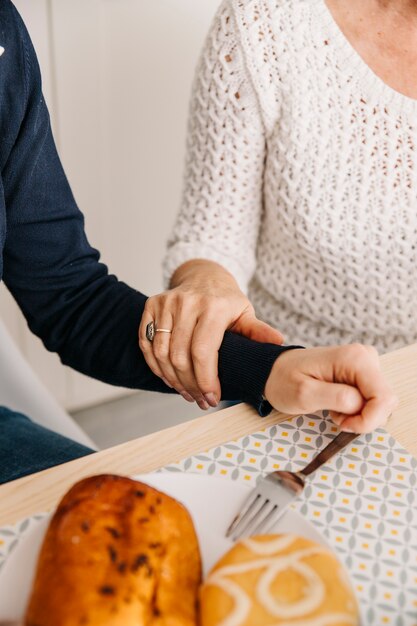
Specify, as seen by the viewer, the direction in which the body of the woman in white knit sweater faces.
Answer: toward the camera

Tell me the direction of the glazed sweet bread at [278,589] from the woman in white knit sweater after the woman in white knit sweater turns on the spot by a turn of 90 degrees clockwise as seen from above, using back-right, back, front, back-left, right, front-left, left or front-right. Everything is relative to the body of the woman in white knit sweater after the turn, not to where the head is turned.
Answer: left

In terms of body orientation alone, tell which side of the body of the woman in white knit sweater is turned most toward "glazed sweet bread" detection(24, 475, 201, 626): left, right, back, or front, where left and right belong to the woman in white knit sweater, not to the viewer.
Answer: front
